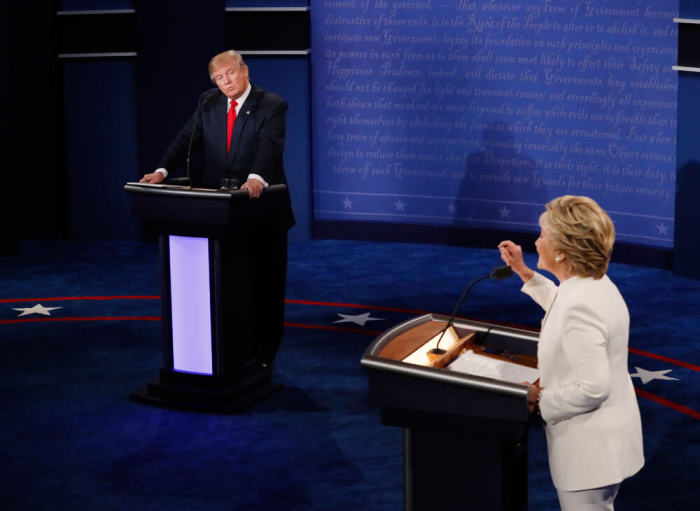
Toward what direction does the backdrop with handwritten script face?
toward the camera

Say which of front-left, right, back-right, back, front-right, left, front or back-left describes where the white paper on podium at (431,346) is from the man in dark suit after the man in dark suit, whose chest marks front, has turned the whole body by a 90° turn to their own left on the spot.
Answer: front-right

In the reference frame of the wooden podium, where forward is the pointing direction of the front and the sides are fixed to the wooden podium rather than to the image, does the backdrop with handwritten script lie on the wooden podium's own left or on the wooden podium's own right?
on the wooden podium's own right

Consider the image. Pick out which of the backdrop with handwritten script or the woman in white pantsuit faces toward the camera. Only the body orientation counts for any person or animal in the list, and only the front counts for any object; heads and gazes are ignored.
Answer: the backdrop with handwritten script

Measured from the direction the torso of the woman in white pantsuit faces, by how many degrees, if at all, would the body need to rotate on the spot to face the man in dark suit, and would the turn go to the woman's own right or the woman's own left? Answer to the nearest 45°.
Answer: approximately 45° to the woman's own right

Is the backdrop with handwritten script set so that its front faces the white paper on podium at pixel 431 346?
yes

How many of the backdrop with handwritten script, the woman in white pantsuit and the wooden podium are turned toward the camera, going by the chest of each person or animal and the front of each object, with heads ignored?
1

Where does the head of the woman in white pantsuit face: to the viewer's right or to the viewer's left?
to the viewer's left

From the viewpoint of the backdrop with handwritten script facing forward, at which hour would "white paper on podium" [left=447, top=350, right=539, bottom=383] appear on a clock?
The white paper on podium is roughly at 12 o'clock from the backdrop with handwritten script.

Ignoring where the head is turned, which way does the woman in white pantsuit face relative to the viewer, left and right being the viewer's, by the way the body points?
facing to the left of the viewer

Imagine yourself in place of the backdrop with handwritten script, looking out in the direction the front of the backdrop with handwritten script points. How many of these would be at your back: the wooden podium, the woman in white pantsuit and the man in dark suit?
0

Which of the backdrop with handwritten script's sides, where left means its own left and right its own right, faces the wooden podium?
front
